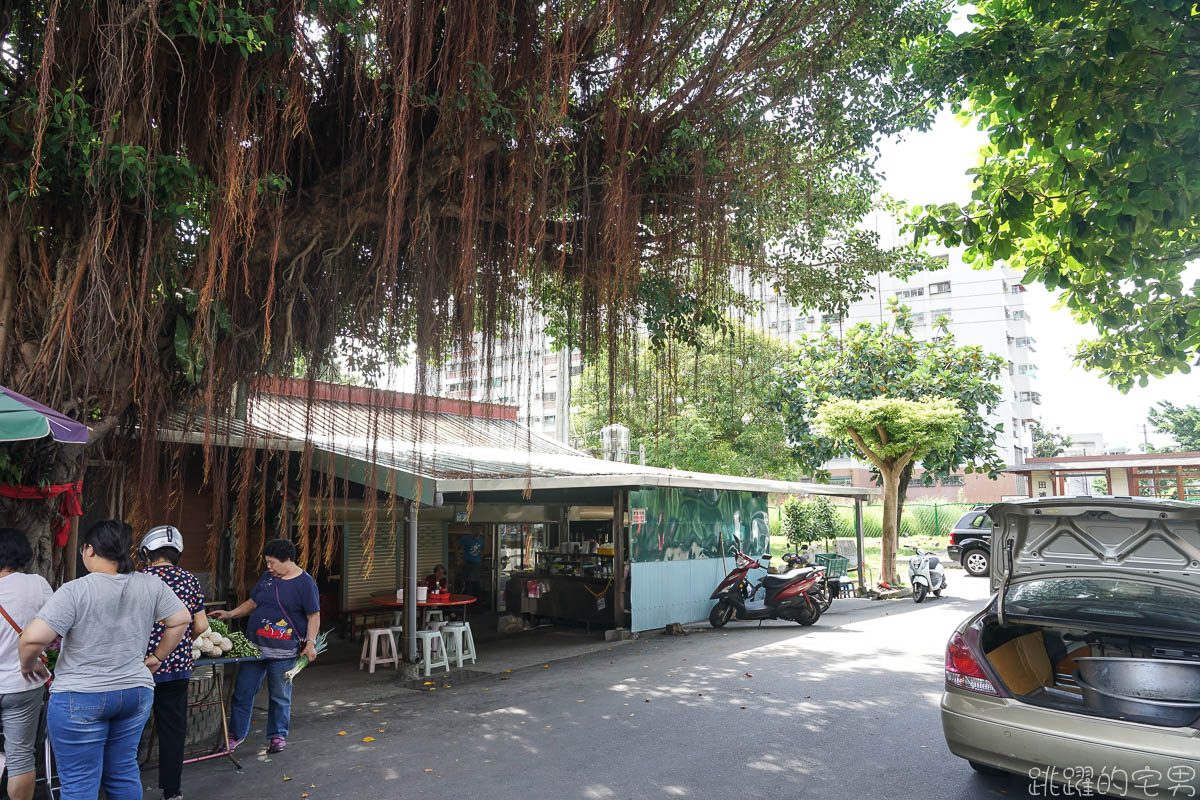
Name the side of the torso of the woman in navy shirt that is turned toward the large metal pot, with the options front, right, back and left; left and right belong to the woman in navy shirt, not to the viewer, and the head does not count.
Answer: left

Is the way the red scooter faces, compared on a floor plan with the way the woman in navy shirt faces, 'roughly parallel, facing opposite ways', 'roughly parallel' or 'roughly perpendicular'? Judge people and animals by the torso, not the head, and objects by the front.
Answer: roughly perpendicular

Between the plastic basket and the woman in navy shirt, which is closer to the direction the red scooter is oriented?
the woman in navy shirt

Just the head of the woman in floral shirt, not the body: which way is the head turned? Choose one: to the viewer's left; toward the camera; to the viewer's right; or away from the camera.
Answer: away from the camera

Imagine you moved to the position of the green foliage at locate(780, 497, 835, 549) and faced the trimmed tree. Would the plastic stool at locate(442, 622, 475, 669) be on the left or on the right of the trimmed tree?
right

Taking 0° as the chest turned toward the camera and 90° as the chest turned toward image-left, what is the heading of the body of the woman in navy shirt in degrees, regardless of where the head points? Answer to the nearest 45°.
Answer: approximately 45°

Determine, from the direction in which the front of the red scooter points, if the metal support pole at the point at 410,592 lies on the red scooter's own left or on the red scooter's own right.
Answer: on the red scooter's own left

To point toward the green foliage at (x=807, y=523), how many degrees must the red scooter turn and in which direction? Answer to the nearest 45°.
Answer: approximately 90° to its right

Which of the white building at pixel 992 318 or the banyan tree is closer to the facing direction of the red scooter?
the banyan tree

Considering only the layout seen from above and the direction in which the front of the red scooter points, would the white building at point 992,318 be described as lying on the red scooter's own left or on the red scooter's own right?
on the red scooter's own right

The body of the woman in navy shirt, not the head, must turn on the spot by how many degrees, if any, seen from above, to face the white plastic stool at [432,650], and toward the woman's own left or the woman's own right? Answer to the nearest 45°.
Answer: approximately 180°

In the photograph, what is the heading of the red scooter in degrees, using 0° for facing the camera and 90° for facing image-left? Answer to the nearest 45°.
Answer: approximately 90°
